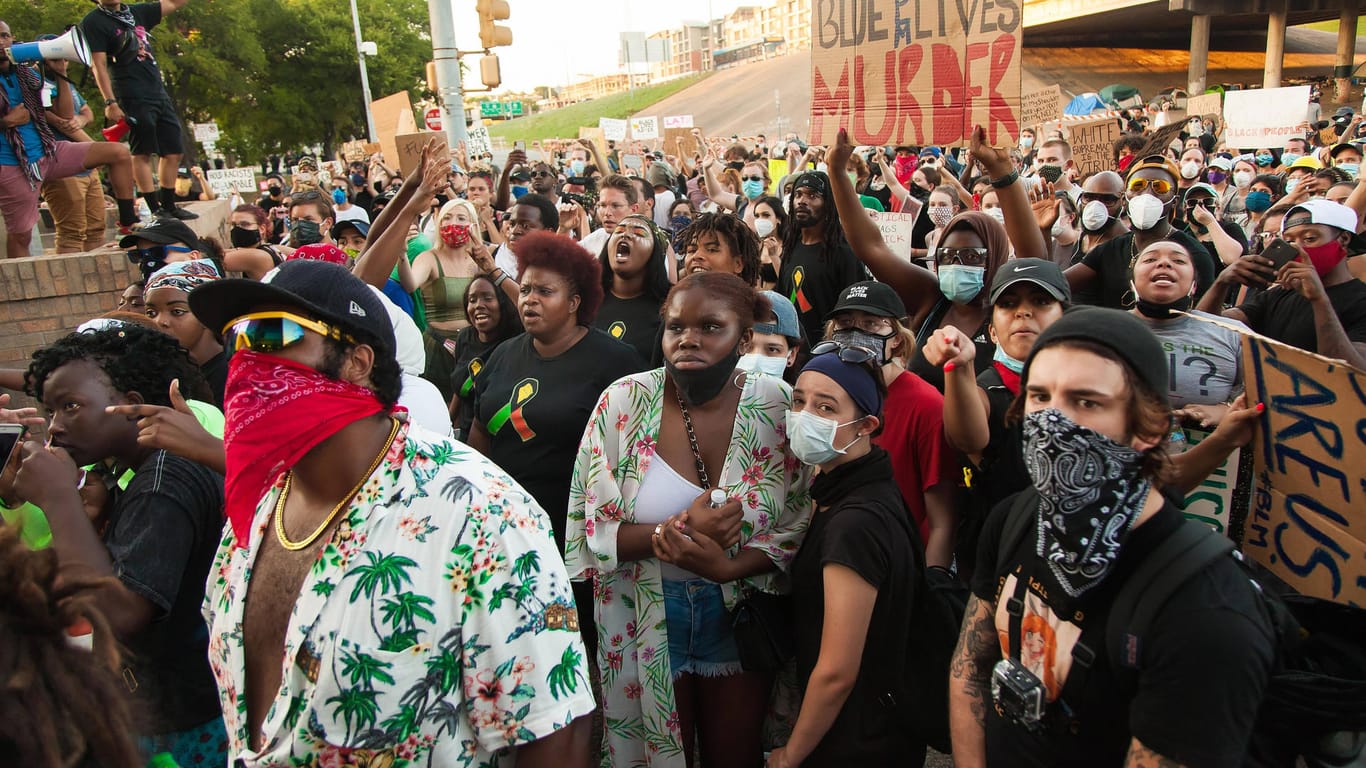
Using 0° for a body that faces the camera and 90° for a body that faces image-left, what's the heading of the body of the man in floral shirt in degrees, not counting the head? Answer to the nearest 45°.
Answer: approximately 45°

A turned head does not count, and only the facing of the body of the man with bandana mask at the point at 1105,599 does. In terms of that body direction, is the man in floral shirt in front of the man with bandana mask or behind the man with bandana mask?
in front

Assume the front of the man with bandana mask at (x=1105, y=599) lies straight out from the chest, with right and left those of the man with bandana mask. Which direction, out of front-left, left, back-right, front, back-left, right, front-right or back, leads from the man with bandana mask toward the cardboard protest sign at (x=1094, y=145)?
back-right

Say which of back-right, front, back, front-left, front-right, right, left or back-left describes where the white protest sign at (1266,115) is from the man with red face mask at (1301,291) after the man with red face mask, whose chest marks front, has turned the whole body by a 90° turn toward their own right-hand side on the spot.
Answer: front-right

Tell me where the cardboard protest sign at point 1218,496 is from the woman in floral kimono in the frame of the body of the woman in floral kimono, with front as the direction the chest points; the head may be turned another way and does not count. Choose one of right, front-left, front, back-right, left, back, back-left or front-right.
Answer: left

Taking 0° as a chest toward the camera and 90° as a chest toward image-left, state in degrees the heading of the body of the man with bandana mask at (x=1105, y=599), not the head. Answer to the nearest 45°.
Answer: approximately 45°

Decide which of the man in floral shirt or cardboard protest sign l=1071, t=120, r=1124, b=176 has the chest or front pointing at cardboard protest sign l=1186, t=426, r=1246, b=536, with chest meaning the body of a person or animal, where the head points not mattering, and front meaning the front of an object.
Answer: cardboard protest sign l=1071, t=120, r=1124, b=176

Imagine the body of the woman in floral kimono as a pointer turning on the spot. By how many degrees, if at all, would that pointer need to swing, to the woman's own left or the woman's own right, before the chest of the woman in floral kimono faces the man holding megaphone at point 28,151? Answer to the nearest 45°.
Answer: approximately 135° to the woman's own right

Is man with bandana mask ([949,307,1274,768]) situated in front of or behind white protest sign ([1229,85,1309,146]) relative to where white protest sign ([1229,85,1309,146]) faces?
in front

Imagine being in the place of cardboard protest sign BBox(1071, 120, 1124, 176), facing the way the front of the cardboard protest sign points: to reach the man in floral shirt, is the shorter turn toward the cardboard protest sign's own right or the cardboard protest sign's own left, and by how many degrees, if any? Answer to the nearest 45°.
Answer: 0° — it already faces them

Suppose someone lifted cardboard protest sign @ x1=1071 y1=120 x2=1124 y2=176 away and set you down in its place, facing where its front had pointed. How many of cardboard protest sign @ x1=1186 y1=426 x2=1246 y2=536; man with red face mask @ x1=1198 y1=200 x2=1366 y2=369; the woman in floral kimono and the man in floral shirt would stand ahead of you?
4

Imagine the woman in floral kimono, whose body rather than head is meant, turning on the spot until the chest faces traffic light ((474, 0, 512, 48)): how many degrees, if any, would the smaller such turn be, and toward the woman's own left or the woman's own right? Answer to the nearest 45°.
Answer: approximately 180°

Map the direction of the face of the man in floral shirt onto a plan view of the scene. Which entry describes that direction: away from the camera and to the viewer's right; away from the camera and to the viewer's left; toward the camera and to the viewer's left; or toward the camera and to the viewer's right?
toward the camera and to the viewer's left

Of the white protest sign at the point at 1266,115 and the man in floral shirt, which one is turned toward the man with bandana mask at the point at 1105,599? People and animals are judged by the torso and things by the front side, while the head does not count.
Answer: the white protest sign
